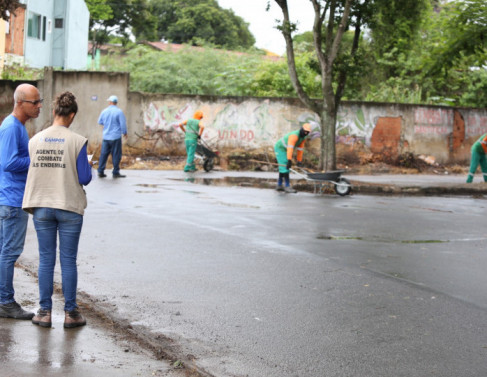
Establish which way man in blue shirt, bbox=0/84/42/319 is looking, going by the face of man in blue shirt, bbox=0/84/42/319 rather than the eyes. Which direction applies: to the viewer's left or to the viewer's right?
to the viewer's right

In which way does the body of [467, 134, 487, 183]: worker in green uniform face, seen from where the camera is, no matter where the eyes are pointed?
to the viewer's right

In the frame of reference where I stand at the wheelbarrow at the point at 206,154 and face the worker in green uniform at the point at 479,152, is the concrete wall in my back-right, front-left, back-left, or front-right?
back-left

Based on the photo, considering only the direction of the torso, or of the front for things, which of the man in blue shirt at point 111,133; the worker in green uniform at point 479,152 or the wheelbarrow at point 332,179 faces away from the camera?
the man in blue shirt

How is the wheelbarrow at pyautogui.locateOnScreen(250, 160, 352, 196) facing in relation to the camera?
to the viewer's right

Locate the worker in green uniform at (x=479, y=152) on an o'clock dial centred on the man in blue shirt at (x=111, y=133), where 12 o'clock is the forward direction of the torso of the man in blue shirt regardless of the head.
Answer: The worker in green uniform is roughly at 3 o'clock from the man in blue shirt.

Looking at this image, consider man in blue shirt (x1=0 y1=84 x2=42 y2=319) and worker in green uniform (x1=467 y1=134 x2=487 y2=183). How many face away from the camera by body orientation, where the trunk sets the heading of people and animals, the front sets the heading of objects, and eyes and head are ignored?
0

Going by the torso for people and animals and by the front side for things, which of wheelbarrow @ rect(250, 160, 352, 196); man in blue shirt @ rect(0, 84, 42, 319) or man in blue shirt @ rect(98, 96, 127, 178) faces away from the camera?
man in blue shirt @ rect(98, 96, 127, 178)

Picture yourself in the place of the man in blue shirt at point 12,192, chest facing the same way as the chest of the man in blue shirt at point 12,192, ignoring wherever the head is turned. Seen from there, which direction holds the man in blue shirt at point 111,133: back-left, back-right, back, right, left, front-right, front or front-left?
left

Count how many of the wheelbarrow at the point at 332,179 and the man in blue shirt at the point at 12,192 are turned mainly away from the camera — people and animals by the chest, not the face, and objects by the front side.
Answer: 0

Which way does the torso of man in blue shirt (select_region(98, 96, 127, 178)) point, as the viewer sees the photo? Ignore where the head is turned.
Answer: away from the camera

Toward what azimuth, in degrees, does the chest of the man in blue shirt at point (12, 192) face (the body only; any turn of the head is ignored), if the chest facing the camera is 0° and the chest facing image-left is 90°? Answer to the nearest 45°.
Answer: approximately 270°

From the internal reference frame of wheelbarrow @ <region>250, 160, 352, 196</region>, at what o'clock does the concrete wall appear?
The concrete wall is roughly at 8 o'clock from the wheelbarrow.

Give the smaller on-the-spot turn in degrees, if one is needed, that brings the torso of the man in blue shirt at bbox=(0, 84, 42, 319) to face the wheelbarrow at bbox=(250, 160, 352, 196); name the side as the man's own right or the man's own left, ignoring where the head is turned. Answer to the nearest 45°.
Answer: approximately 45° to the man's own left
